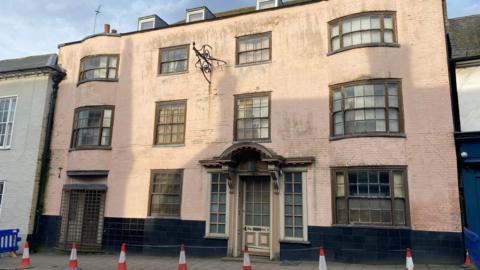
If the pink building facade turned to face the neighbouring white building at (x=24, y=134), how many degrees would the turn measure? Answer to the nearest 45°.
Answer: approximately 90° to its right

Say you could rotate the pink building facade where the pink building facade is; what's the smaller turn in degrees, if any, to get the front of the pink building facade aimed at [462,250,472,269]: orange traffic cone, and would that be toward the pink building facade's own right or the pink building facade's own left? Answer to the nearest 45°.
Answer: approximately 45° to the pink building facade's own left

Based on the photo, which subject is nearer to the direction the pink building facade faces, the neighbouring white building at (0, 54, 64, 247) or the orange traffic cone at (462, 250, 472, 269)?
the orange traffic cone

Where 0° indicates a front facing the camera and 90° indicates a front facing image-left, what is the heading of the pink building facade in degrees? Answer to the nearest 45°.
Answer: approximately 0°
